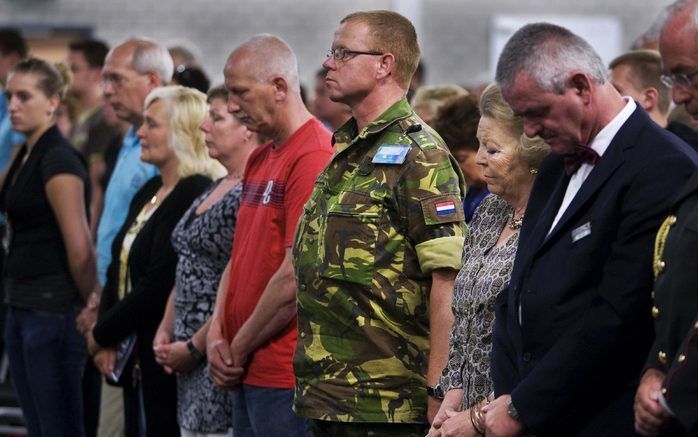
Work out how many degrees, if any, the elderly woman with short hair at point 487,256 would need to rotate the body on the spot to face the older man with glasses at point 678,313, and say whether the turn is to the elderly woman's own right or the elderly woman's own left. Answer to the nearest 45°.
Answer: approximately 90° to the elderly woman's own left

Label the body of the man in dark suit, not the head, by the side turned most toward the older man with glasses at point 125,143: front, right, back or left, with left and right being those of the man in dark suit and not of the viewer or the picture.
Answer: right

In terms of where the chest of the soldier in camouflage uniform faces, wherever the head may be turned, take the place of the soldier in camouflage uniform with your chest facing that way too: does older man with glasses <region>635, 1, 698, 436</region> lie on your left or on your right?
on your left

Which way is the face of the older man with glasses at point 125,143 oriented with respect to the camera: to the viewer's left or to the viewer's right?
to the viewer's left

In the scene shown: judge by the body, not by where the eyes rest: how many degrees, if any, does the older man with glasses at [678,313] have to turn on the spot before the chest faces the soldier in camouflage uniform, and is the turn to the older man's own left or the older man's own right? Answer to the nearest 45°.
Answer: approximately 90° to the older man's own right

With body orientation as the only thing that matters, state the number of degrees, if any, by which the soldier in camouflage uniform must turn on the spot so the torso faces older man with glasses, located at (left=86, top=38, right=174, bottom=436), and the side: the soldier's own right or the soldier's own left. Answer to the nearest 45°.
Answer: approximately 90° to the soldier's own right

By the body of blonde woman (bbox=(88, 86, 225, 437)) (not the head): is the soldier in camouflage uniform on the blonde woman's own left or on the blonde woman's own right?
on the blonde woman's own left

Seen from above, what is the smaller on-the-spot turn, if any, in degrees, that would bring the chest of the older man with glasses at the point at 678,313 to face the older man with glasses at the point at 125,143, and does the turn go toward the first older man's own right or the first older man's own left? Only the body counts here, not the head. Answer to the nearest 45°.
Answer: approximately 90° to the first older man's own right

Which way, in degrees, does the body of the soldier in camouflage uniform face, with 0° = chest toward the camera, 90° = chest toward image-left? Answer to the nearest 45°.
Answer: approximately 45°

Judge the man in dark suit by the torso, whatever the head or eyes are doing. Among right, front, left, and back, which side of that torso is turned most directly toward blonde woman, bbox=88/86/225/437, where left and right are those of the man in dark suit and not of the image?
right
